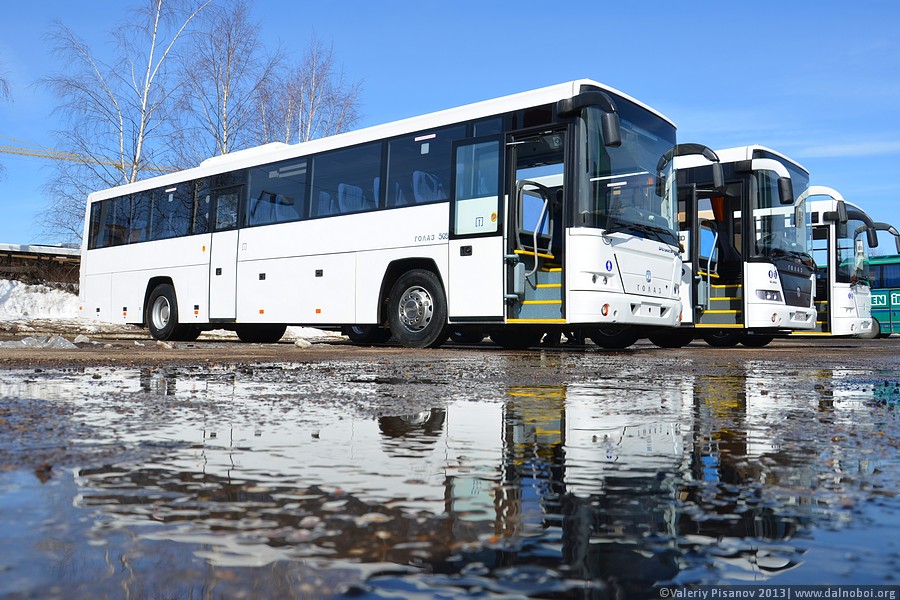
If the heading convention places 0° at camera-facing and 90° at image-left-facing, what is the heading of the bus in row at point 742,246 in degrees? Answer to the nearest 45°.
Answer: approximately 315°

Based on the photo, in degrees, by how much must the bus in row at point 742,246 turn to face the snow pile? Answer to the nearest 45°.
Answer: approximately 135° to its right

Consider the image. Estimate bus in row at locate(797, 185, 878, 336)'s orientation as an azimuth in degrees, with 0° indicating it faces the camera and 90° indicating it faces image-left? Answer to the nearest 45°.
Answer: approximately 315°

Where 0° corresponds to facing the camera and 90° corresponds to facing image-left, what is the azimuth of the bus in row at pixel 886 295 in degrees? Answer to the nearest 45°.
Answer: approximately 315°

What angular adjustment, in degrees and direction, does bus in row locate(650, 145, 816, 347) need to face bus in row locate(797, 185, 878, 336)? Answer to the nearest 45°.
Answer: approximately 90° to its left

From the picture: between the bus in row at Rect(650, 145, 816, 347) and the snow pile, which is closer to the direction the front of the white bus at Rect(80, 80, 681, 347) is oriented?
the bus in row

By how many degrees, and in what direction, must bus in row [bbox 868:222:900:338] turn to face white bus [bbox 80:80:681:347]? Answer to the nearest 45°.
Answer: approximately 45° to its right

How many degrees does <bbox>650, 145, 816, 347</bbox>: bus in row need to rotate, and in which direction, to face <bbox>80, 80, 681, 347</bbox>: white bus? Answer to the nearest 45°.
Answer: approximately 90° to its right
